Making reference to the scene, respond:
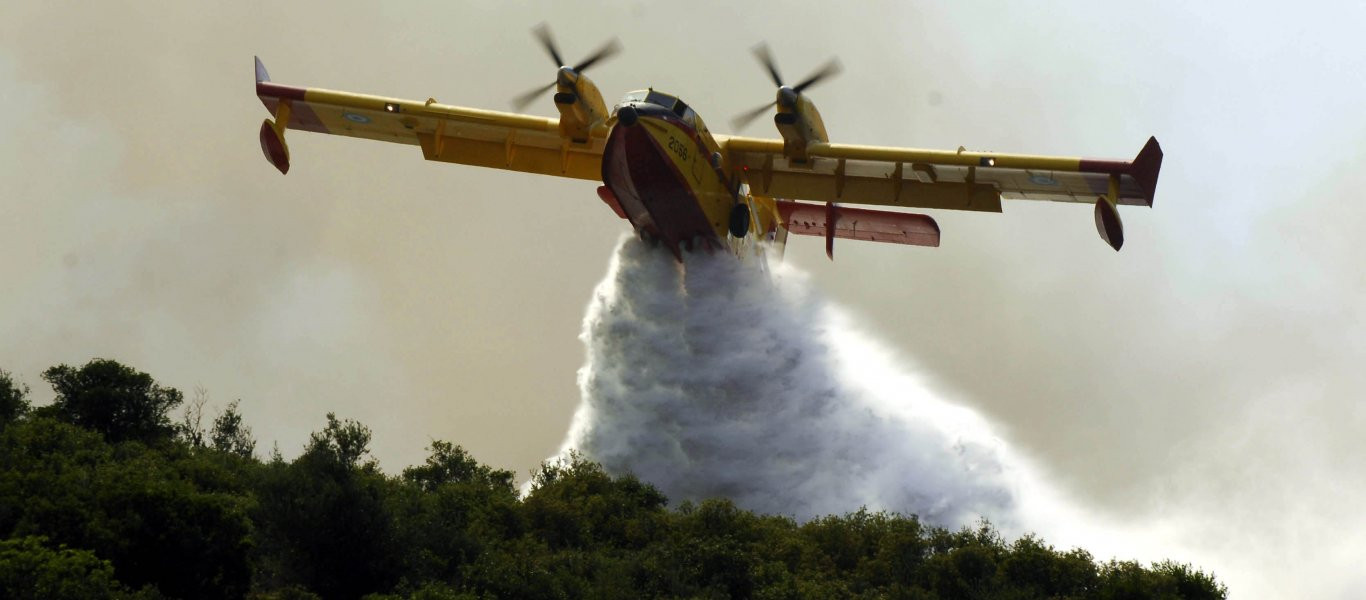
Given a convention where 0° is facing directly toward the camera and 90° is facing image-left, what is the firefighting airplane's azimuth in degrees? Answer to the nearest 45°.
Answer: approximately 0°

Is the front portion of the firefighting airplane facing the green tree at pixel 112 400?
no
